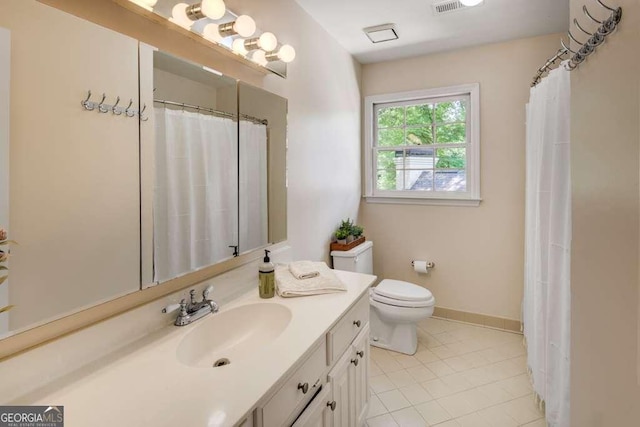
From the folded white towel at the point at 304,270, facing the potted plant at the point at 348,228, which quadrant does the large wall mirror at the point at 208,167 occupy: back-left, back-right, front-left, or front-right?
back-left

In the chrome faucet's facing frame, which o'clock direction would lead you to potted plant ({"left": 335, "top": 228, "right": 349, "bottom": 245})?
The potted plant is roughly at 9 o'clock from the chrome faucet.

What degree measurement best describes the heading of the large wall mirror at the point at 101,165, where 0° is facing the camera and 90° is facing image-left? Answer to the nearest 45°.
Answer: approximately 315°
